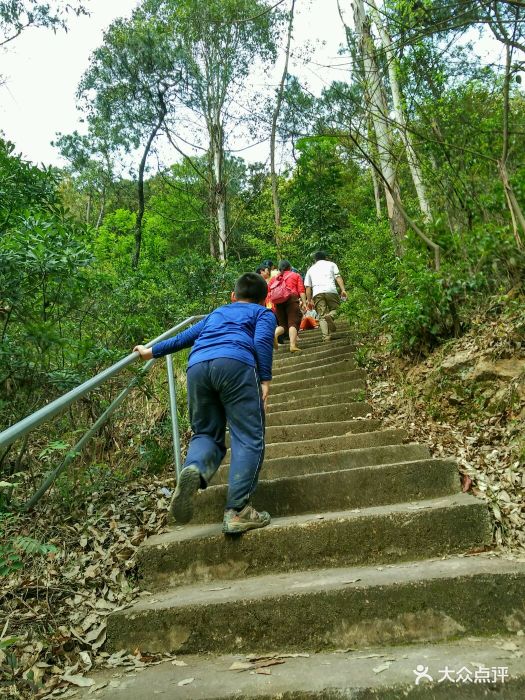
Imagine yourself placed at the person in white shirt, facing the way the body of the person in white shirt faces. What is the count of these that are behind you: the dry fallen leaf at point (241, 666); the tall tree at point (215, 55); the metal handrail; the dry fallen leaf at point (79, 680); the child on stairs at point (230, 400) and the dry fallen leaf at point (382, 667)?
5

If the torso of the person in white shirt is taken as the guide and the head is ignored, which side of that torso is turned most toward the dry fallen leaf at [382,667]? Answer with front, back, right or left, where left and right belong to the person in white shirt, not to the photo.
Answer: back

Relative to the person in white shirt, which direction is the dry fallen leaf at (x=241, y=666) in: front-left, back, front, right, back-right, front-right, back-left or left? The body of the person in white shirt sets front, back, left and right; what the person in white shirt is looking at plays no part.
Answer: back

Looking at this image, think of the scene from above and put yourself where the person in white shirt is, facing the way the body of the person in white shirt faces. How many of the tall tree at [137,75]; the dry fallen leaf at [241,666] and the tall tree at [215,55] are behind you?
1

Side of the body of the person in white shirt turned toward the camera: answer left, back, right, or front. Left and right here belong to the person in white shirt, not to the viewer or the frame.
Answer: back

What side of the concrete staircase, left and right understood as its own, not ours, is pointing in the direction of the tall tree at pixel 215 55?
back

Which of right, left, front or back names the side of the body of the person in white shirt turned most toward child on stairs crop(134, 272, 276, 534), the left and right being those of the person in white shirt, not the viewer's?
back

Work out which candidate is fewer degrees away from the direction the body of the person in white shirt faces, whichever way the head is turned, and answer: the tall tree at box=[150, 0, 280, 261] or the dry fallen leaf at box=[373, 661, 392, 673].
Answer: the tall tree
